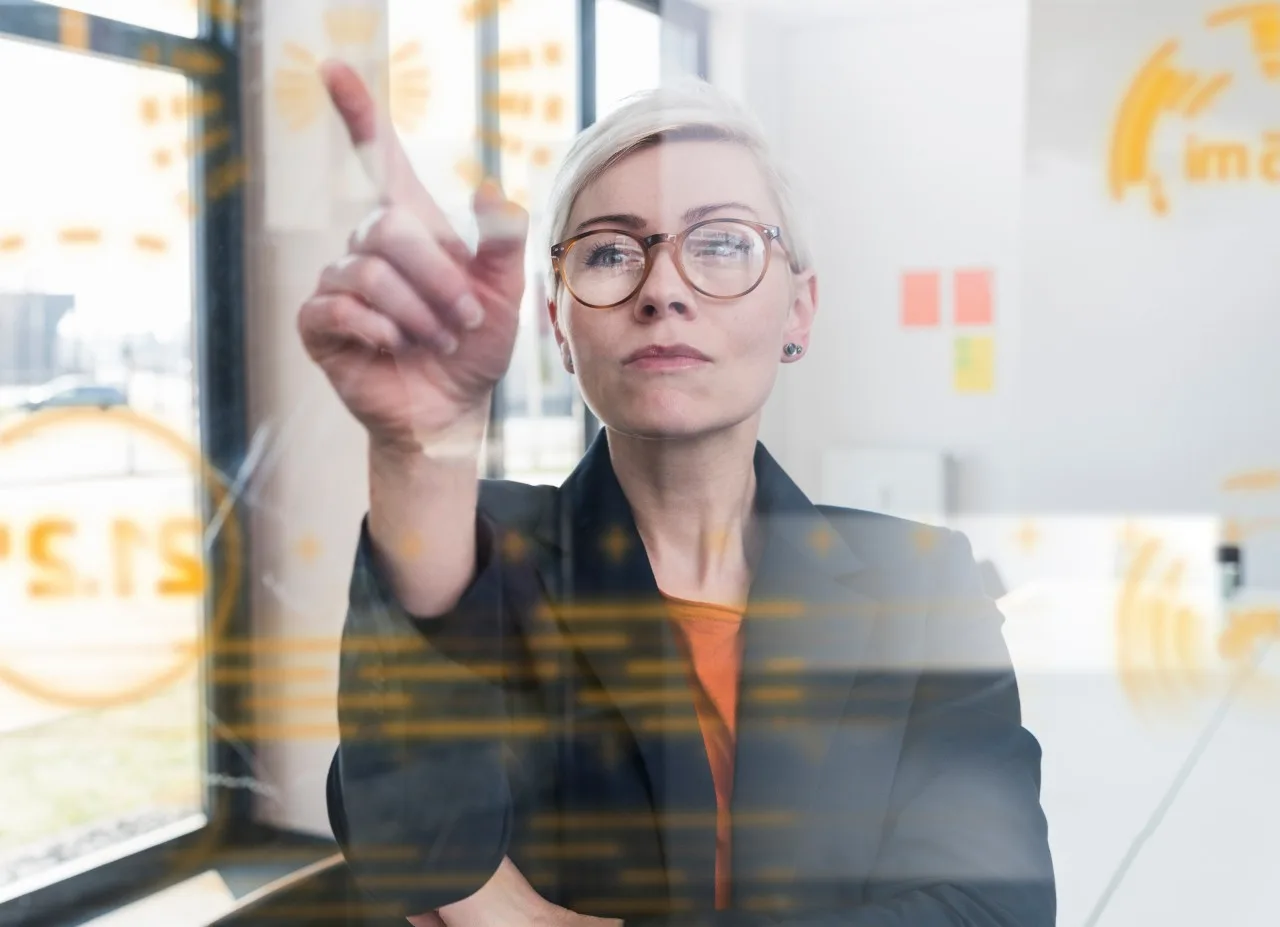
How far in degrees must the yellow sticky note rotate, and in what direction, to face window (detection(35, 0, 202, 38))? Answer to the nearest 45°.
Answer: approximately 90° to its right

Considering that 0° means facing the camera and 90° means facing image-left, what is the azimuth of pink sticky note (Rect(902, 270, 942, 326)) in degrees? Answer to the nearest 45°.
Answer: approximately 0°
